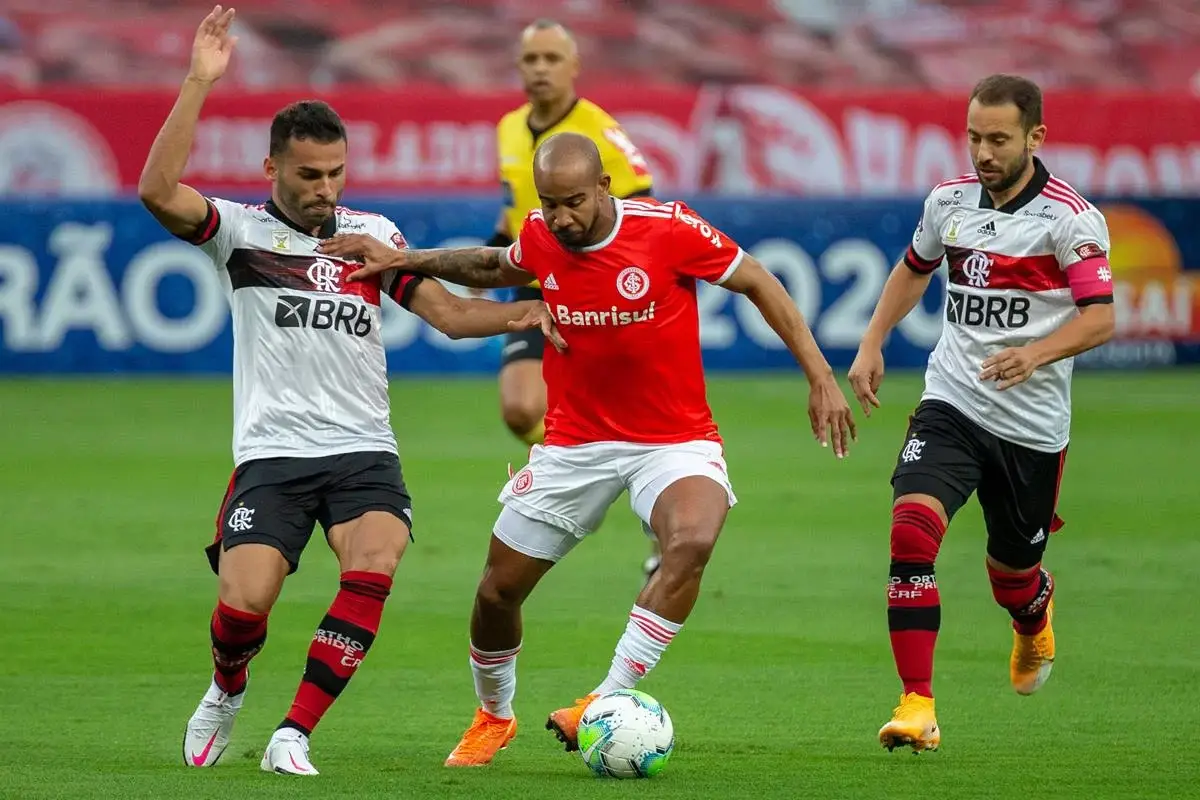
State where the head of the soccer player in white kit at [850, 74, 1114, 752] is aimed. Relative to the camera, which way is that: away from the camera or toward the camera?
toward the camera

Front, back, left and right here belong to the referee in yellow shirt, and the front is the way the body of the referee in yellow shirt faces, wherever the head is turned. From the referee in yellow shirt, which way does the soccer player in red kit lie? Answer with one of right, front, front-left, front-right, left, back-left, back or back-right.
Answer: front-left

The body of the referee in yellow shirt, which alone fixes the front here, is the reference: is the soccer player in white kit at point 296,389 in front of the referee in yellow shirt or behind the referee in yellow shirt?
in front

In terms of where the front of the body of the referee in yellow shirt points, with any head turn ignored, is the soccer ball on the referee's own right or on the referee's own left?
on the referee's own left

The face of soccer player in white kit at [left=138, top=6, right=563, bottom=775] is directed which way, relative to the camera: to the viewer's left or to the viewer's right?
to the viewer's right

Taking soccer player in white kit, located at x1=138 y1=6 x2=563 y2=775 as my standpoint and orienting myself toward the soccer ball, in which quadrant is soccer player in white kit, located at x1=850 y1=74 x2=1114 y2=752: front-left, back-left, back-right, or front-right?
front-left

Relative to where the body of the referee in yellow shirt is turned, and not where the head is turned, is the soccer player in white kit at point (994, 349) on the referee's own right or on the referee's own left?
on the referee's own left
